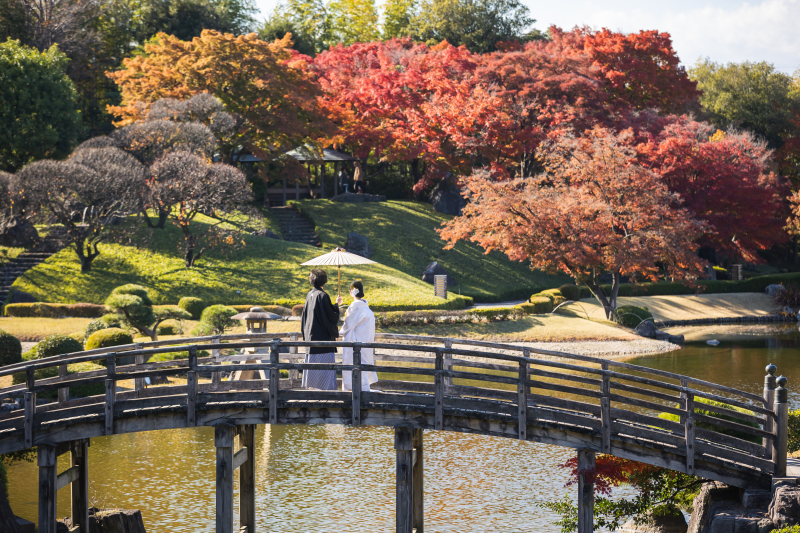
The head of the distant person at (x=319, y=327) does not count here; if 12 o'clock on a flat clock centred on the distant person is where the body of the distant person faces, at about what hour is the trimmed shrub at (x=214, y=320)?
The trimmed shrub is roughly at 10 o'clock from the distant person.

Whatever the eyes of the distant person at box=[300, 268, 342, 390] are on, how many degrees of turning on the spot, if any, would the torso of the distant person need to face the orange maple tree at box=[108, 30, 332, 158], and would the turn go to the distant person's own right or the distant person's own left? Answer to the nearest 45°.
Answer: approximately 45° to the distant person's own left

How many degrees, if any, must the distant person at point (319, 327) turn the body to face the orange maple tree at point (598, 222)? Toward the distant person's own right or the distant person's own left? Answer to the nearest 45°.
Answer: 0° — they already face it

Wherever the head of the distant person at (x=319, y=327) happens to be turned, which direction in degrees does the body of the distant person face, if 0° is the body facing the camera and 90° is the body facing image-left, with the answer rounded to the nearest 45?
approximately 225°

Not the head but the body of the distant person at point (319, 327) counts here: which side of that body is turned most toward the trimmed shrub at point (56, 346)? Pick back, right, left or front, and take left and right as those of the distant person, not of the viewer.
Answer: left

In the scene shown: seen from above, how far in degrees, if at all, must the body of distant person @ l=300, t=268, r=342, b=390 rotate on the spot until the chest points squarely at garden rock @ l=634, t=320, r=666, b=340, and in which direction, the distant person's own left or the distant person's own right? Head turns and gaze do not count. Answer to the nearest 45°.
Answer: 0° — they already face it

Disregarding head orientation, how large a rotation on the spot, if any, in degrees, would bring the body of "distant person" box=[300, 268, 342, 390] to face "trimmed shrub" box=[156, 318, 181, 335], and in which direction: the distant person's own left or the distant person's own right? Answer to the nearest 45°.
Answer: approximately 45° to the distant person's own left

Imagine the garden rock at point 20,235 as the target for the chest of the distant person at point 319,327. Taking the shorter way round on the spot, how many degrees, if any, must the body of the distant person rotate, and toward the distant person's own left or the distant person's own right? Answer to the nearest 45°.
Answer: approximately 90° to the distant person's own left

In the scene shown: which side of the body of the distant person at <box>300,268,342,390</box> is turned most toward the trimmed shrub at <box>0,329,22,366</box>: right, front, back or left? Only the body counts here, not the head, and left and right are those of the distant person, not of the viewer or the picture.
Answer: left
